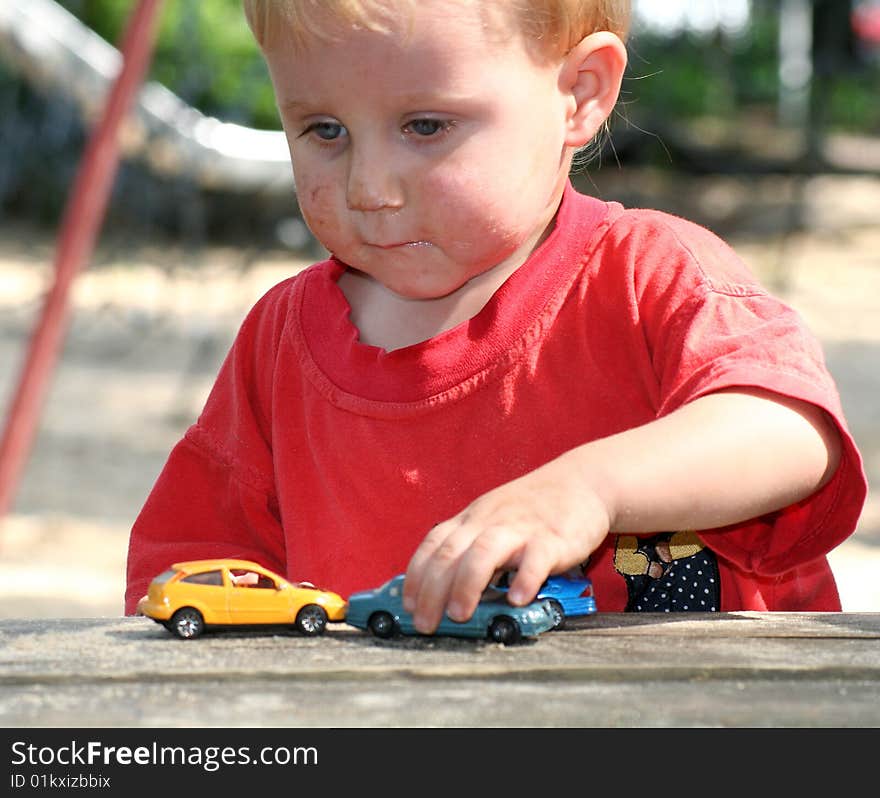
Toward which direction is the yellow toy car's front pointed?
to the viewer's right

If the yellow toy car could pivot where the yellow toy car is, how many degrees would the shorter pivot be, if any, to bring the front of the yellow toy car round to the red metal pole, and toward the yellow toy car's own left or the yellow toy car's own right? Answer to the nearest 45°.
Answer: approximately 90° to the yellow toy car's own left
